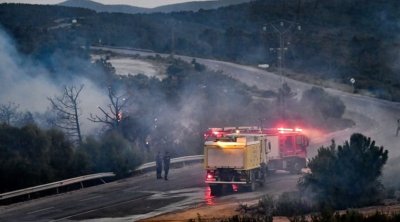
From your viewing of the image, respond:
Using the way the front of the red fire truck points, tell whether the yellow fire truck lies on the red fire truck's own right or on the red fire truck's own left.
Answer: on the red fire truck's own right
